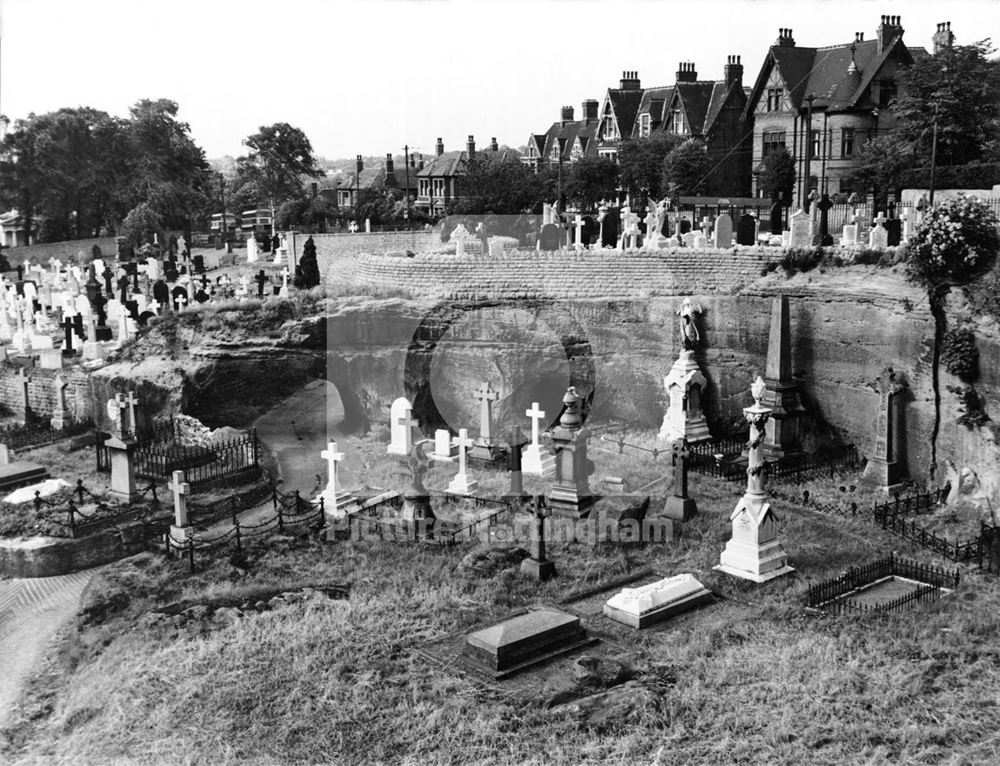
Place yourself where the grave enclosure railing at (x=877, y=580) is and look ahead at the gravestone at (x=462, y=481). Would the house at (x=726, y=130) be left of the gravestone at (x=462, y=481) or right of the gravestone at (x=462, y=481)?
right

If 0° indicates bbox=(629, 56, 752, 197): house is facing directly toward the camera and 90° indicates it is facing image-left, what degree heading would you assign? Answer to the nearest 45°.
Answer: approximately 45°

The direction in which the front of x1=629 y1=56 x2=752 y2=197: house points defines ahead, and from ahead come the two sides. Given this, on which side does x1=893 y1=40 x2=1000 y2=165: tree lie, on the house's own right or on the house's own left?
on the house's own left

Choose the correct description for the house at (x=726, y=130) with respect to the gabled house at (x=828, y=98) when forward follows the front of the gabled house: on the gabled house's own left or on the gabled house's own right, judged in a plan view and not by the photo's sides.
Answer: on the gabled house's own right

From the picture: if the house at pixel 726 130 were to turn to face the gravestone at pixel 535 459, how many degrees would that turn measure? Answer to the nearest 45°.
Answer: approximately 45° to its left

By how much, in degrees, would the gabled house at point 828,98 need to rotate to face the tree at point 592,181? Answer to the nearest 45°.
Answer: approximately 45° to its right
